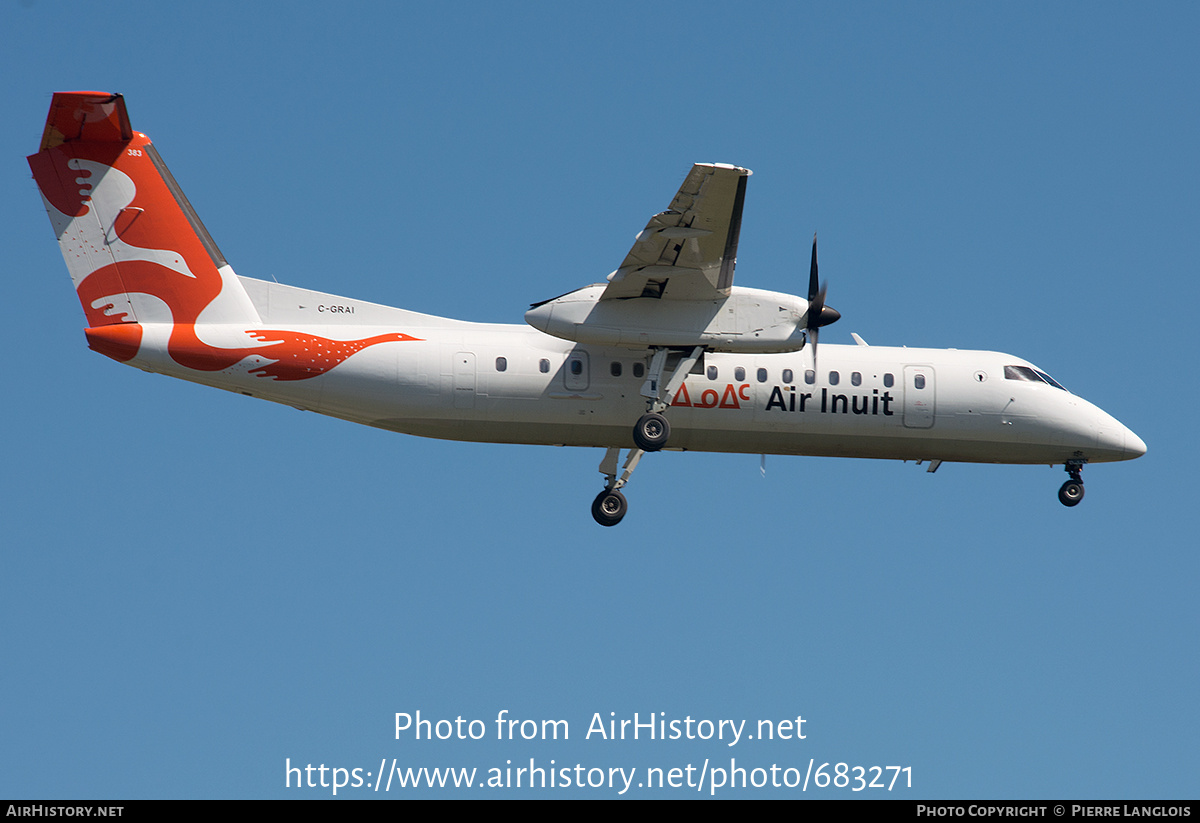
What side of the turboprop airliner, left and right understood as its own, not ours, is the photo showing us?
right
